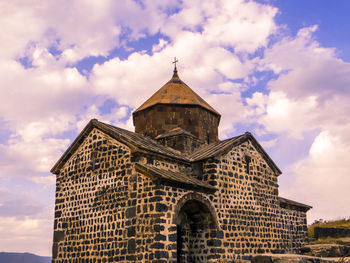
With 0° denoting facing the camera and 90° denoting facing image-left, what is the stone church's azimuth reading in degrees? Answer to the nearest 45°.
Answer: approximately 315°
